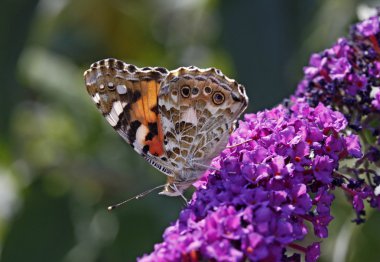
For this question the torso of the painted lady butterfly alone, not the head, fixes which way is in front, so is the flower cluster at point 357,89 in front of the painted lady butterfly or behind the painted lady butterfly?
behind

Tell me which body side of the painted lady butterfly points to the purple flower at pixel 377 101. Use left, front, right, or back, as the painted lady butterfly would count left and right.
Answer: back

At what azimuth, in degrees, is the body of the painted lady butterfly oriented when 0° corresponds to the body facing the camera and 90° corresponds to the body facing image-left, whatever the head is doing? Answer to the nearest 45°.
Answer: approximately 90°

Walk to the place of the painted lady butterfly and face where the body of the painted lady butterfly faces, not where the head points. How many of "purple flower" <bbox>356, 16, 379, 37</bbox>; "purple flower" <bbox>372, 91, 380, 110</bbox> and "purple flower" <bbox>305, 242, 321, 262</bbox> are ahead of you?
0

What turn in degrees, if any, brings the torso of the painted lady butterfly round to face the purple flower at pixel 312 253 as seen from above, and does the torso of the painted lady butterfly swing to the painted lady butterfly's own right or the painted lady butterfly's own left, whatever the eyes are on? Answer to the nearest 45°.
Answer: approximately 180°

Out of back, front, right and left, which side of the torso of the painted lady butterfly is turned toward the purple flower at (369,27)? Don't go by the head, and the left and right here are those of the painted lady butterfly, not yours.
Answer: back
